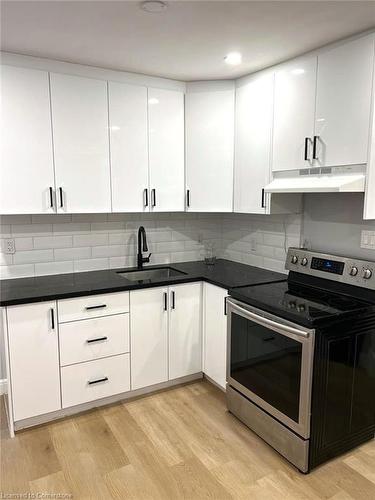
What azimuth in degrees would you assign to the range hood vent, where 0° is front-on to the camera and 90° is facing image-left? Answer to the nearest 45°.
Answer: approximately 45°

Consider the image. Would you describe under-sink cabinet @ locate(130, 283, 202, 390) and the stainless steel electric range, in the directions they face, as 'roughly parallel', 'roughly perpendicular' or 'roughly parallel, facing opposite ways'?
roughly perpendicular

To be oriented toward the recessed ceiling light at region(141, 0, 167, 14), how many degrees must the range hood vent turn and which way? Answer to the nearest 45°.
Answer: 0° — it already faces it

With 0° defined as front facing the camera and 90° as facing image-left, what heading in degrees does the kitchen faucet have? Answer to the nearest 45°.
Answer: approximately 315°

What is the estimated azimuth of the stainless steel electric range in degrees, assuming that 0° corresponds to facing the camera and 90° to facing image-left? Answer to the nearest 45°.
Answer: approximately 45°
